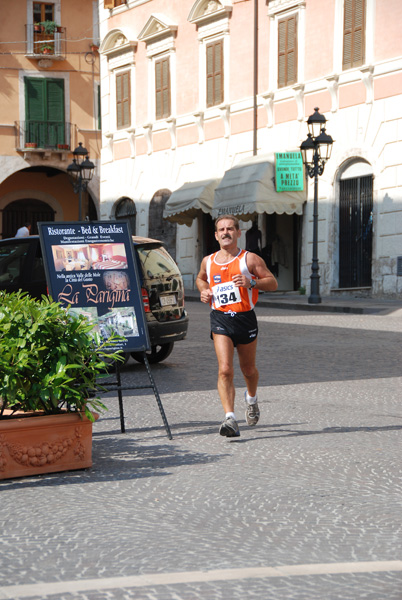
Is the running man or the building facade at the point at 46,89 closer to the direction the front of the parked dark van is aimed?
the building facade

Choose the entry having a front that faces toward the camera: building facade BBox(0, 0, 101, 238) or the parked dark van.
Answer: the building facade

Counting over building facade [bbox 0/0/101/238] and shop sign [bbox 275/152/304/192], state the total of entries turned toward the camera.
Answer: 2

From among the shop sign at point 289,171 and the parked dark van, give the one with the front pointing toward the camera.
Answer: the shop sign

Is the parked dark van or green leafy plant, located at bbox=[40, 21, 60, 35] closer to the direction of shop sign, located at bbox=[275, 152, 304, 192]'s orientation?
the parked dark van

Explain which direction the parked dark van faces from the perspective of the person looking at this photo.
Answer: facing away from the viewer and to the left of the viewer

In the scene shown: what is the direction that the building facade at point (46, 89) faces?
toward the camera

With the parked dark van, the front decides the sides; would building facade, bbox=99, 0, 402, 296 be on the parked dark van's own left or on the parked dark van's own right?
on the parked dark van's own right

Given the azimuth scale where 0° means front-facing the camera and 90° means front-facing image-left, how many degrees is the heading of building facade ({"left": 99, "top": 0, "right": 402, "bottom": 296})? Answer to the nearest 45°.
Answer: approximately 45°

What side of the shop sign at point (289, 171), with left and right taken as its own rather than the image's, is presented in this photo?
front

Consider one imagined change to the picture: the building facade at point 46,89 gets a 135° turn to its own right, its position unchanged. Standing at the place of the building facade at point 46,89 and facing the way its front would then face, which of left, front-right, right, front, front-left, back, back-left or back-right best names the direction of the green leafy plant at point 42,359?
back-left

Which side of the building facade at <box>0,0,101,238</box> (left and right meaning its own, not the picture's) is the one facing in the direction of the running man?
front
